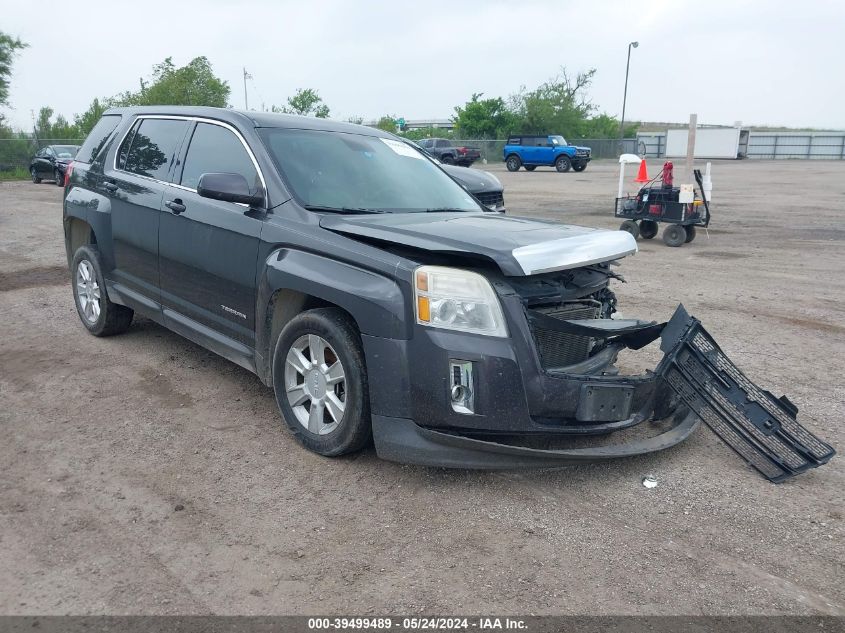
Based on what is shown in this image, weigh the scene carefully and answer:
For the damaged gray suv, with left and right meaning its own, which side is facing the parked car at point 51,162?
back

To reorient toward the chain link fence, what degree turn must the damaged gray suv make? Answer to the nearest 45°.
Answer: approximately 180°

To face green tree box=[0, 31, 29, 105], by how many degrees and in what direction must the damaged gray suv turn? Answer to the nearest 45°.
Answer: approximately 180°

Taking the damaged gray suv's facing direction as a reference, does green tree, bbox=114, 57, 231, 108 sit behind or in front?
behind

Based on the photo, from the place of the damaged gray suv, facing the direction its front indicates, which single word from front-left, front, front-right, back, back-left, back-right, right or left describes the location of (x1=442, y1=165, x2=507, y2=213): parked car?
back-left

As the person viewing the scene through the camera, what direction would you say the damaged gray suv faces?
facing the viewer and to the right of the viewer

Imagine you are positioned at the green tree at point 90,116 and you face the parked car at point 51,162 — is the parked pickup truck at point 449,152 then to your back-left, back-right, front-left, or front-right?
front-left

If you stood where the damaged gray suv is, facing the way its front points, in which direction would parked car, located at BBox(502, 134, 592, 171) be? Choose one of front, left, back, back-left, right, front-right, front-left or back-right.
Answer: back-left

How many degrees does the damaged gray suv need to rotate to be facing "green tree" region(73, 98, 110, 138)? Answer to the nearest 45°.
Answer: approximately 180°

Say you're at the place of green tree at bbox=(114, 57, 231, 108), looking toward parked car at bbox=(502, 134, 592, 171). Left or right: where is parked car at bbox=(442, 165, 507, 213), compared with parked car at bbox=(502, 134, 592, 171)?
right

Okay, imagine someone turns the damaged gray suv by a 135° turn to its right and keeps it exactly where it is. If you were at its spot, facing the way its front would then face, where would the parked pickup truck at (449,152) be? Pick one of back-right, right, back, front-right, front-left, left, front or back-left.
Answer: right
